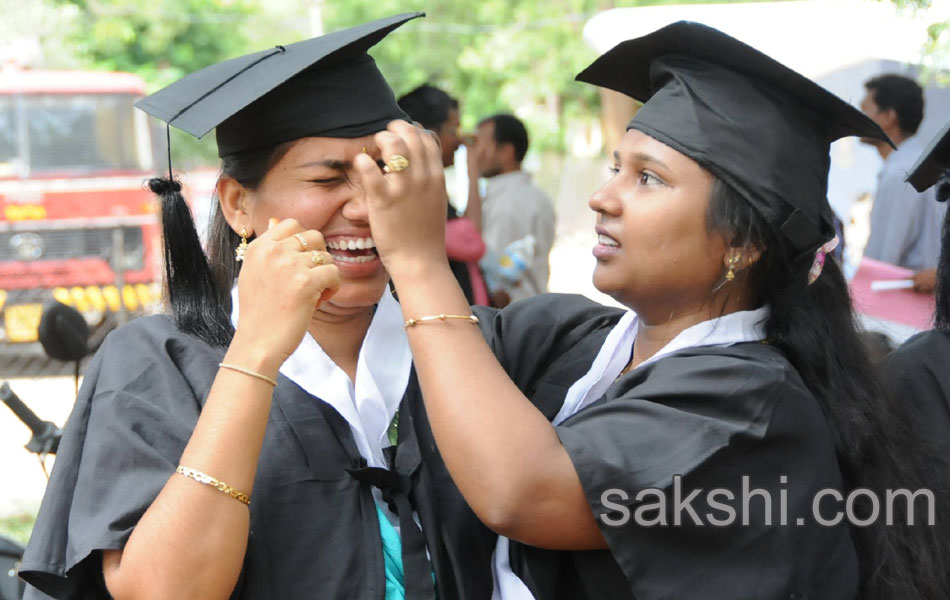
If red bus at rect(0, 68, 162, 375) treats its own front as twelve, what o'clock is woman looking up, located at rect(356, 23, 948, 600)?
The woman looking up is roughly at 12 o'clock from the red bus.

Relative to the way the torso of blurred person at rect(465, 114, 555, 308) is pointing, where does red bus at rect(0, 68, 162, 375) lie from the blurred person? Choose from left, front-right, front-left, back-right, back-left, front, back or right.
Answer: front-right

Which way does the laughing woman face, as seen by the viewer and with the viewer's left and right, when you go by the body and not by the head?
facing the viewer and to the right of the viewer

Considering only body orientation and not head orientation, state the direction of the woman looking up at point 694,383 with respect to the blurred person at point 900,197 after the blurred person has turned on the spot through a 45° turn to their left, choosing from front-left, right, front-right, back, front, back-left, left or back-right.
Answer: front-left

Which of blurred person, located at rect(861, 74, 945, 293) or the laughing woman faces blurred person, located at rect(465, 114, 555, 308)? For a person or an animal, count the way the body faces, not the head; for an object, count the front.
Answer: blurred person, located at rect(861, 74, 945, 293)

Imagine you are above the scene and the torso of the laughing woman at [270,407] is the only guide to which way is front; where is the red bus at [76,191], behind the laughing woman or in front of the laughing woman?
behind

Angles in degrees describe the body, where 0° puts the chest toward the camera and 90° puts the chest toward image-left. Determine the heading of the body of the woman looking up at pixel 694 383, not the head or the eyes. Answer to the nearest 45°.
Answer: approximately 45°

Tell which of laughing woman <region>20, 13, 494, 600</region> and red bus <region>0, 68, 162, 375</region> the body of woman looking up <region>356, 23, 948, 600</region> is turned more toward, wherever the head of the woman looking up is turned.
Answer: the laughing woman

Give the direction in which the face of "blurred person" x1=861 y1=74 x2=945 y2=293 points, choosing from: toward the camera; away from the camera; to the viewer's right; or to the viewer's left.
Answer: to the viewer's left

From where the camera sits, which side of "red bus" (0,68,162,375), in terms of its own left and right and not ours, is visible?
front

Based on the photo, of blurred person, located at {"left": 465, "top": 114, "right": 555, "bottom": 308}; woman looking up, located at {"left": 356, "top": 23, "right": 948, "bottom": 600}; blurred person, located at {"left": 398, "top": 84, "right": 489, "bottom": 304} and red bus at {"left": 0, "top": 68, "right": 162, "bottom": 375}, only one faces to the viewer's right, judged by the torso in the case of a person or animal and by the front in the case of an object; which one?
blurred person, located at {"left": 398, "top": 84, "right": 489, "bottom": 304}

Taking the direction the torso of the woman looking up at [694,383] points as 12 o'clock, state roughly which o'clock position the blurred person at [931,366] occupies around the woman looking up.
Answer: The blurred person is roughly at 6 o'clock from the woman looking up.

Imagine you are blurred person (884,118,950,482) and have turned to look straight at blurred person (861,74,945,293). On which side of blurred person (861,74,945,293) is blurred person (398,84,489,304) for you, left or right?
left

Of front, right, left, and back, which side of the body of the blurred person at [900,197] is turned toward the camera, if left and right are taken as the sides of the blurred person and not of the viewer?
left

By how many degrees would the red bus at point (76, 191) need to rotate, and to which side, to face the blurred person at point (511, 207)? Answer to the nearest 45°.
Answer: approximately 45° to its left
